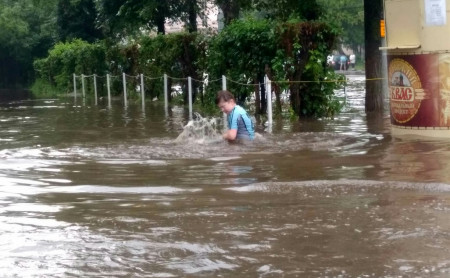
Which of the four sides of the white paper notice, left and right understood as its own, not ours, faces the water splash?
right

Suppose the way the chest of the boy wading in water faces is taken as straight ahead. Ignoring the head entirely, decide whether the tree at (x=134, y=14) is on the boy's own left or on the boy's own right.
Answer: on the boy's own right

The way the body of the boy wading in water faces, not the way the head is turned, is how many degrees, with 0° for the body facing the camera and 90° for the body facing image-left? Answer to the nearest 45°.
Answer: approximately 90°

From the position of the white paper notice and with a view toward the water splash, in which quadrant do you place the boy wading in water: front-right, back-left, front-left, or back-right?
front-left

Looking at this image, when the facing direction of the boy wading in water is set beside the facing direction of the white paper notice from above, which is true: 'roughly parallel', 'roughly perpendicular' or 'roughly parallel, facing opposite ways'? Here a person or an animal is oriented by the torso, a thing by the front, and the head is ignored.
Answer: roughly perpendicular

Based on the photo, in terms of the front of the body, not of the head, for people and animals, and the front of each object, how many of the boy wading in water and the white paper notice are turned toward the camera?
1

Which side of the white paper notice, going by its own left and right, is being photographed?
front

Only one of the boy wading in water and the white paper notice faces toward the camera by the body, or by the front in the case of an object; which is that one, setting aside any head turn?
the white paper notice

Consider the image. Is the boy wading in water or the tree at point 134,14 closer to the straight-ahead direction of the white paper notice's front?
the boy wading in water

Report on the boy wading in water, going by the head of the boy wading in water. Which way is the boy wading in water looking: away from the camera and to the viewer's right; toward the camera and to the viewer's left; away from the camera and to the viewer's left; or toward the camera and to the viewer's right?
toward the camera and to the viewer's left

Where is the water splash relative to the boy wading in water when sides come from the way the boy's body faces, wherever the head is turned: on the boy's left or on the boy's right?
on the boy's right

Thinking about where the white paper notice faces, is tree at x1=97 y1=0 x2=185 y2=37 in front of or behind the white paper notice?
behind
